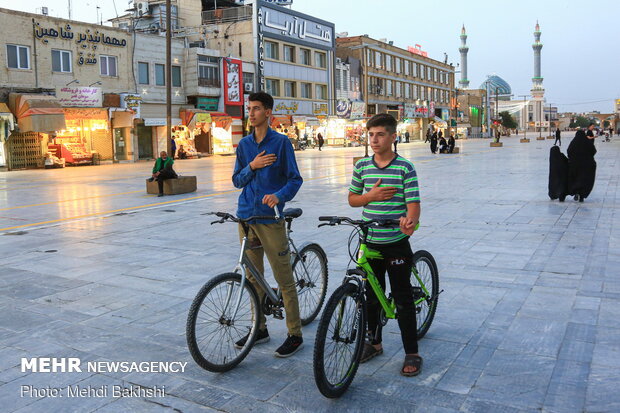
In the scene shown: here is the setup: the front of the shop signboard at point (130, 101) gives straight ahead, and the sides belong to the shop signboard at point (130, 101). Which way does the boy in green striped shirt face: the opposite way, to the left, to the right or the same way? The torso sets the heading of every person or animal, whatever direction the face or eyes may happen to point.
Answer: to the right

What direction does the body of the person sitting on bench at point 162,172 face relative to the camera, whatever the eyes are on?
toward the camera

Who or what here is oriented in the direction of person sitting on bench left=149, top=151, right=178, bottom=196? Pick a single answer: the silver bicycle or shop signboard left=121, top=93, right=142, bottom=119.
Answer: the shop signboard

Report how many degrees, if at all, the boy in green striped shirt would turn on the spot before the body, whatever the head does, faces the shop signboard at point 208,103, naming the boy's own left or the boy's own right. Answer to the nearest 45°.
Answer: approximately 135° to the boy's own right

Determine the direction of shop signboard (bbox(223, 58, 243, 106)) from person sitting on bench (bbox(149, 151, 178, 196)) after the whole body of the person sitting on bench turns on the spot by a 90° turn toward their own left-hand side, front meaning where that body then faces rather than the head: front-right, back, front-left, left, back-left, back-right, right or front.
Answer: left

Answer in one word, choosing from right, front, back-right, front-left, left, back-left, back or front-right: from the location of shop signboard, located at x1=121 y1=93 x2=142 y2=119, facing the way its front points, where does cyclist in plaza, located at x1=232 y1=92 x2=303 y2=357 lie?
front

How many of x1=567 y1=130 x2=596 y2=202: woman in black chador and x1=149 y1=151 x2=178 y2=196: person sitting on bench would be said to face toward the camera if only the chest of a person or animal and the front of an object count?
1

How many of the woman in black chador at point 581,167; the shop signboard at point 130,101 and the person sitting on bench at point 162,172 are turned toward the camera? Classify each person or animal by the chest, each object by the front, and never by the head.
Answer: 2

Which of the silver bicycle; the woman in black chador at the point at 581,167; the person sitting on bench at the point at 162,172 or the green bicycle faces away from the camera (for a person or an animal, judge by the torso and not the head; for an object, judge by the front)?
the woman in black chador

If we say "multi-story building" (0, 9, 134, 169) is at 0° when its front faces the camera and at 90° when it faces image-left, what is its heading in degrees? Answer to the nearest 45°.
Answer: approximately 315°

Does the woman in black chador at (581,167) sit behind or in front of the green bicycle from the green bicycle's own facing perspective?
behind

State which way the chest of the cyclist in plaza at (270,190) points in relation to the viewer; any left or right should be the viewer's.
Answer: facing the viewer and to the left of the viewer
